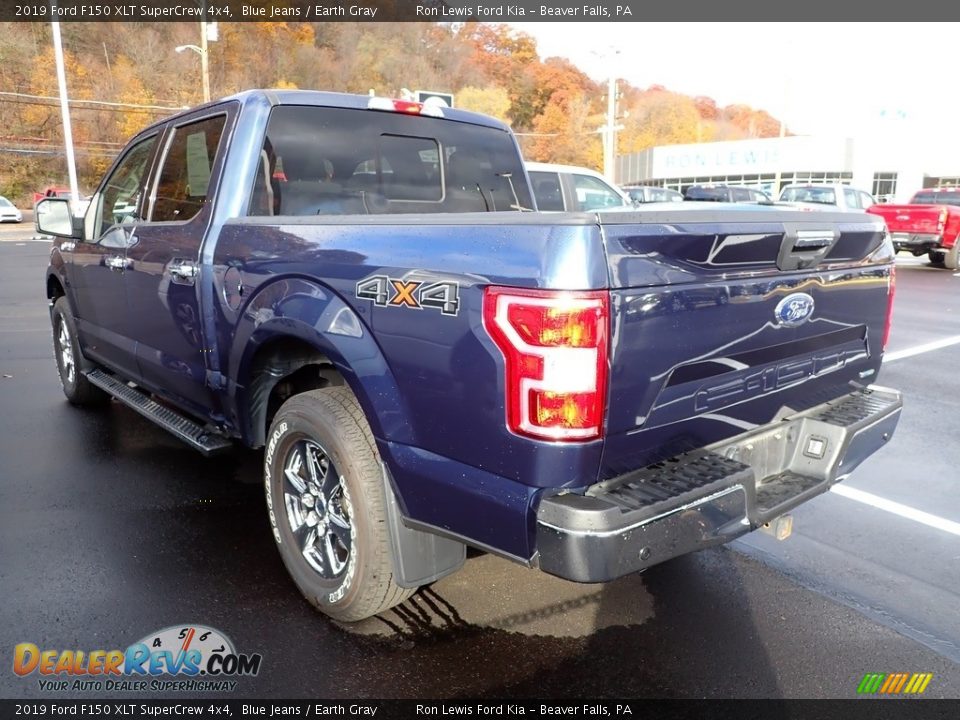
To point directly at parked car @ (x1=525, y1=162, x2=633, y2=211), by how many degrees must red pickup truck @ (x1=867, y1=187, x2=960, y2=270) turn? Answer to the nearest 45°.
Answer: approximately 180°

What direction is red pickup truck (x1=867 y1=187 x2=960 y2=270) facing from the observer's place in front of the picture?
facing away from the viewer and to the right of the viewer

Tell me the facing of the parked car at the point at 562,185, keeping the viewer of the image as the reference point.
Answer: facing to the right of the viewer

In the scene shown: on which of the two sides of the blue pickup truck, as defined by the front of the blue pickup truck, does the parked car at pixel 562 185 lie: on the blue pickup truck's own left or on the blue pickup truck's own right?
on the blue pickup truck's own right

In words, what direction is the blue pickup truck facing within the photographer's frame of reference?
facing away from the viewer and to the left of the viewer

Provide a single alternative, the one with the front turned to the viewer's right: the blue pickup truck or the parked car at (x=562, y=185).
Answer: the parked car

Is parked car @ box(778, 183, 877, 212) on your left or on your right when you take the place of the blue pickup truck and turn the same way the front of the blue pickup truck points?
on your right

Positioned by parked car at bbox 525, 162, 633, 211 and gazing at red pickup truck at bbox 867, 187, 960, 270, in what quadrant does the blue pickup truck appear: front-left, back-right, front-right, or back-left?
back-right

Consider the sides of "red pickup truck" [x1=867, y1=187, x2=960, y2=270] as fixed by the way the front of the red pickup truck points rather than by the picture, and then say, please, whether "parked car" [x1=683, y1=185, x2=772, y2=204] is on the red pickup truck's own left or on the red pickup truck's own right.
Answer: on the red pickup truck's own left

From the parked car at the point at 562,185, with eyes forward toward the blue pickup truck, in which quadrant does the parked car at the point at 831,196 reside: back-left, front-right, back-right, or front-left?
back-left
